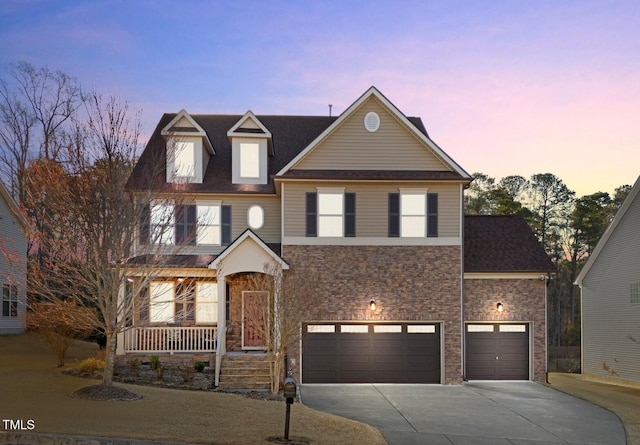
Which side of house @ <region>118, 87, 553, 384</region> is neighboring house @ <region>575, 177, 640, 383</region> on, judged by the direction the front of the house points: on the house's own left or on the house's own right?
on the house's own left

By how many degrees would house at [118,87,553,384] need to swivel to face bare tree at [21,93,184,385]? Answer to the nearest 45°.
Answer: approximately 45° to its right

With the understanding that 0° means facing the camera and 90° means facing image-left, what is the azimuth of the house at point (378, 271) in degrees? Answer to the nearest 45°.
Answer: approximately 0°

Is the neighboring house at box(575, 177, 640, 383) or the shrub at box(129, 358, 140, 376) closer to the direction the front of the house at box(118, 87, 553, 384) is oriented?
the shrub
